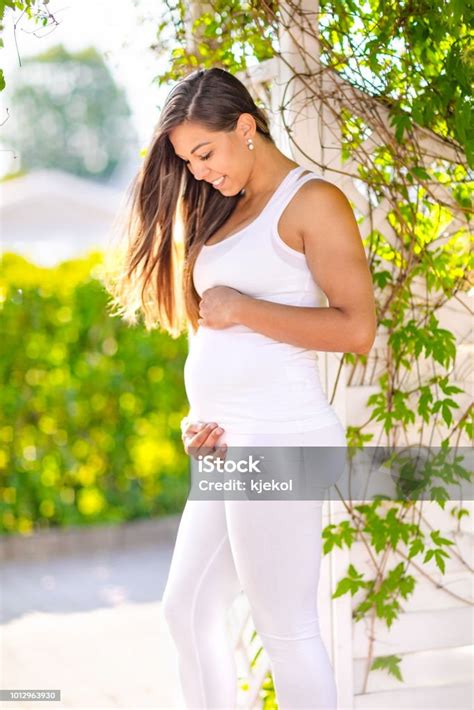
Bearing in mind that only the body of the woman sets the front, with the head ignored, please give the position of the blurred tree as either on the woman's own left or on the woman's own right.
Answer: on the woman's own right

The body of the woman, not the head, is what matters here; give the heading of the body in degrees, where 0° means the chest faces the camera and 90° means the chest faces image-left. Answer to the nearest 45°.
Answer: approximately 45°
